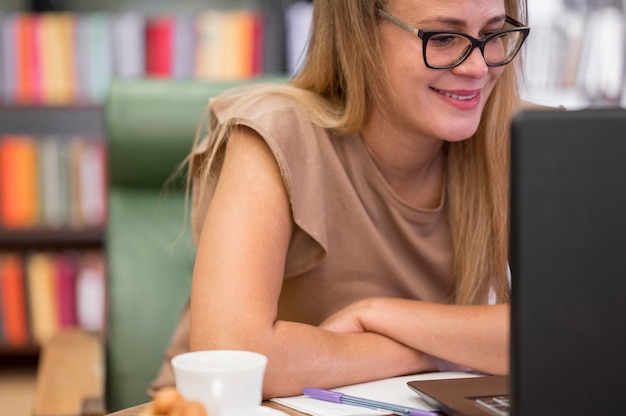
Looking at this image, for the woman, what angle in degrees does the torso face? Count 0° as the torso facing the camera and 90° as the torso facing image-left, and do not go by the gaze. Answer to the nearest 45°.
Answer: approximately 315°

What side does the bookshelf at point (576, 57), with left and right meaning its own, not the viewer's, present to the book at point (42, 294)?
right

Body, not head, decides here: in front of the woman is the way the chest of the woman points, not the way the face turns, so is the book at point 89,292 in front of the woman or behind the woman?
behind

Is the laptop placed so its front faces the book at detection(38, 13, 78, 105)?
yes

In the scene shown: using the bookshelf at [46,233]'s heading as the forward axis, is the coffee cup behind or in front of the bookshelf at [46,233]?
in front

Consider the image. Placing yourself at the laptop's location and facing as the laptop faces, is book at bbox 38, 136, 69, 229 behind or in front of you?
in front

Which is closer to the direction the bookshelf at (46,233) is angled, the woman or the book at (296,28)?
the woman

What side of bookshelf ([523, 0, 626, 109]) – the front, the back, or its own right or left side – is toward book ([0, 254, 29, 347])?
right

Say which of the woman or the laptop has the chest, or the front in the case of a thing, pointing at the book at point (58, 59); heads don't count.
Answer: the laptop

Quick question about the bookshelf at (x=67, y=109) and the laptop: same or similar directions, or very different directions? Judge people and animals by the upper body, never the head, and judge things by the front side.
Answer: very different directions

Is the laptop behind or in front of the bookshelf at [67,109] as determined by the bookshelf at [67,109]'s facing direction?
in front

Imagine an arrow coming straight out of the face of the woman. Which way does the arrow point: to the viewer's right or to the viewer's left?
to the viewer's right

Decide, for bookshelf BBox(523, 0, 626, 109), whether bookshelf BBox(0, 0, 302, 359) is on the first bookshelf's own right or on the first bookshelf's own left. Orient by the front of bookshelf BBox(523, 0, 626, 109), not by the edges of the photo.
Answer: on the first bookshelf's own right
